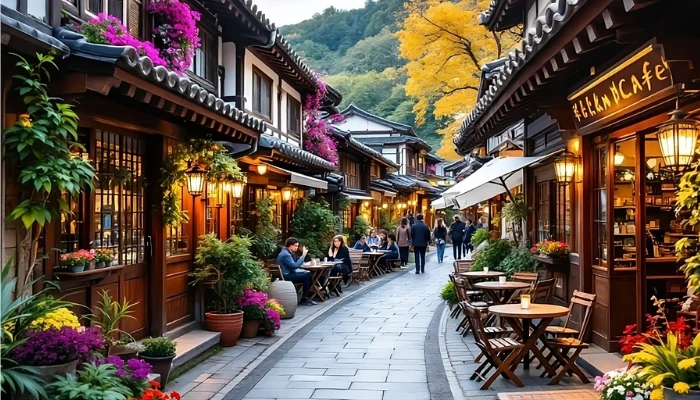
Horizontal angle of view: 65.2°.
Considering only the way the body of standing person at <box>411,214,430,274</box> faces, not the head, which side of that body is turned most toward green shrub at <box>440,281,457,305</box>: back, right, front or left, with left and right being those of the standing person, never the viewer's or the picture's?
back

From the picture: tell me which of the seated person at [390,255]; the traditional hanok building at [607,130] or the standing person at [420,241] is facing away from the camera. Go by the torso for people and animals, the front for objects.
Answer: the standing person

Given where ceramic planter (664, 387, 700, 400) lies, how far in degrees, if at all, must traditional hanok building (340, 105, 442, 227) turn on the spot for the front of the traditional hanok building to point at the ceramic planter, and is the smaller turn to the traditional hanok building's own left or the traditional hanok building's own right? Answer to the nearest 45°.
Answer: approximately 45° to the traditional hanok building's own right

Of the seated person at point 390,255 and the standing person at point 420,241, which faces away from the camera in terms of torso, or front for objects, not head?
the standing person

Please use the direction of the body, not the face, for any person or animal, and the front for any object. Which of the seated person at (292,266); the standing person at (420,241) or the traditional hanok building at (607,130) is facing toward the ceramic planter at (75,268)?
the traditional hanok building

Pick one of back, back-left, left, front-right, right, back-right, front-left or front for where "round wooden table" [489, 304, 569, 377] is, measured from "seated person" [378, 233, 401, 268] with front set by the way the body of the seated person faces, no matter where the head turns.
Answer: left

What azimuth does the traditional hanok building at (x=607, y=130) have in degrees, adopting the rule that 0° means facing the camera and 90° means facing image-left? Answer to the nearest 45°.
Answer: approximately 45°

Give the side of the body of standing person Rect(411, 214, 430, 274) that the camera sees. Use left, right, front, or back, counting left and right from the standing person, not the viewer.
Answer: back

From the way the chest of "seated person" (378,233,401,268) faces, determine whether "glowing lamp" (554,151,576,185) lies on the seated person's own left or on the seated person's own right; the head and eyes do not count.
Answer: on the seated person's own left

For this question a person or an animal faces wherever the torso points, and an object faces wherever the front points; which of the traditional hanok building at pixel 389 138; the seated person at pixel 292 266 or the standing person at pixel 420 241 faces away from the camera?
the standing person

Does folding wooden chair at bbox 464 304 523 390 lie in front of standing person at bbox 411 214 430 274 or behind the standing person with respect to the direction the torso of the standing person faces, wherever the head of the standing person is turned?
behind

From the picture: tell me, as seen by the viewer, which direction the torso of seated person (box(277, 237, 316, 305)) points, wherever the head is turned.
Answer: to the viewer's right
